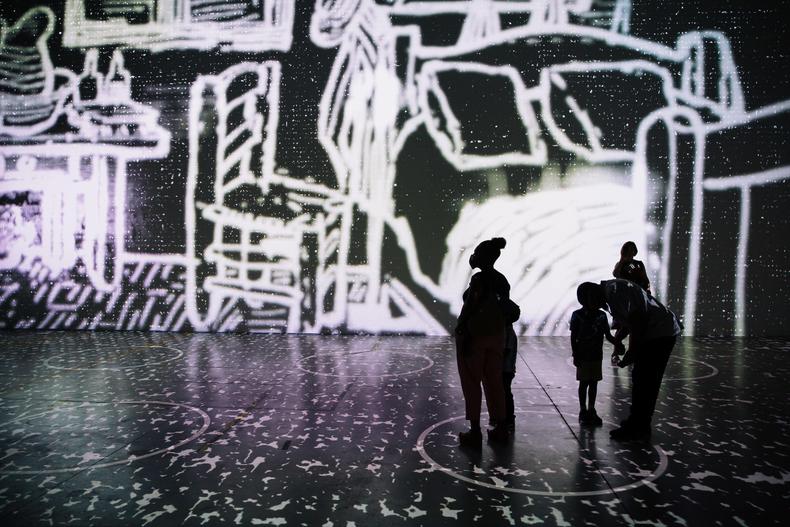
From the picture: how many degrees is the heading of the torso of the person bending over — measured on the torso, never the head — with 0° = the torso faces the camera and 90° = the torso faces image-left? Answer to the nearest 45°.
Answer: approximately 90°
